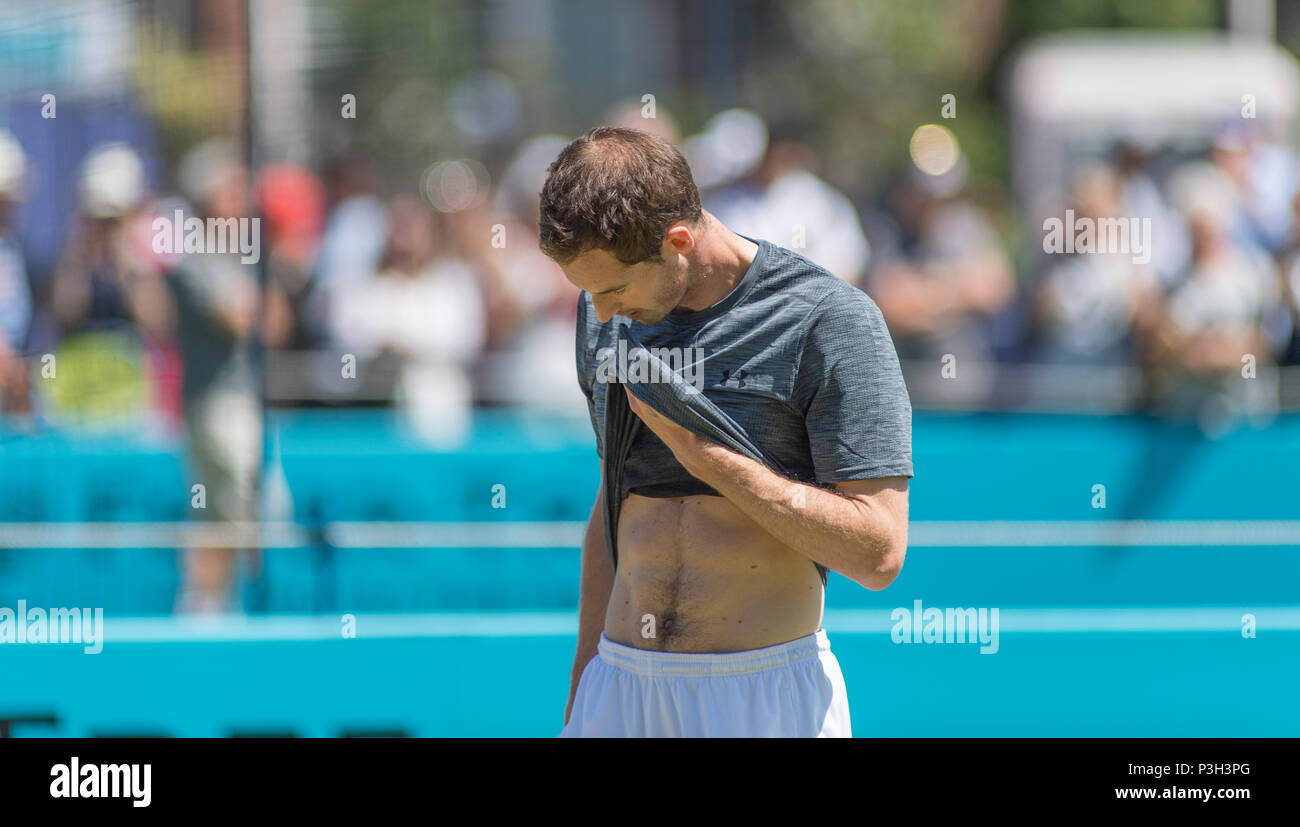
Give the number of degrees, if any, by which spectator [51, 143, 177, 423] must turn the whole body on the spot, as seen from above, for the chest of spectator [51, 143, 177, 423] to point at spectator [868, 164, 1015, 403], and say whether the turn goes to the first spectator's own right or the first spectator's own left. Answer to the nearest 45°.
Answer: approximately 90° to the first spectator's own left

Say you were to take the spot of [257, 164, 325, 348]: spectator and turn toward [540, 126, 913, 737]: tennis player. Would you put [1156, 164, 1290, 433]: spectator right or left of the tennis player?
left

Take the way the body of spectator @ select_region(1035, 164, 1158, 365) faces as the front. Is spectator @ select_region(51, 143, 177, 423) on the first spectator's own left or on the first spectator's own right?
on the first spectator's own right

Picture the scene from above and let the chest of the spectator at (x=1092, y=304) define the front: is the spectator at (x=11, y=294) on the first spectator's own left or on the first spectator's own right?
on the first spectator's own right

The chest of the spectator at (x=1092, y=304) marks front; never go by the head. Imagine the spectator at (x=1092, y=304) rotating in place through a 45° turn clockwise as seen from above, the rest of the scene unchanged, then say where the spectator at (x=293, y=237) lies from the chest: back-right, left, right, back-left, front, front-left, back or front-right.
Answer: front-right

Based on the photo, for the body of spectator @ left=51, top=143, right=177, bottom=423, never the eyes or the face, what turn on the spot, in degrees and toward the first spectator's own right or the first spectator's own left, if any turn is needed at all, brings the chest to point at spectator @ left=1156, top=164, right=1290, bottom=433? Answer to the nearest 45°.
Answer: approximately 90° to the first spectator's own left

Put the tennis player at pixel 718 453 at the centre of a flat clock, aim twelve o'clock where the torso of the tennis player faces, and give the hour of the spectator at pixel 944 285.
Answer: The spectator is roughly at 5 o'clock from the tennis player.

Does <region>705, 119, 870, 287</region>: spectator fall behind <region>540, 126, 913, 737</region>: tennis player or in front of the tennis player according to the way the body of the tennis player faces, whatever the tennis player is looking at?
behind

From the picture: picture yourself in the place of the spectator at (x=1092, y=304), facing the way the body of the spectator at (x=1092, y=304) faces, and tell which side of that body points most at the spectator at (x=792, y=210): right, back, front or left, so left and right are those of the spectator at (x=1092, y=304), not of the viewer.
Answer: right
